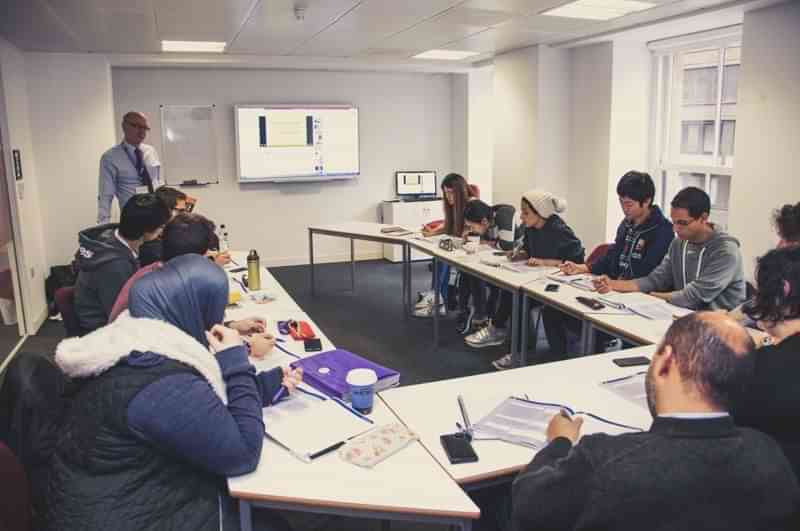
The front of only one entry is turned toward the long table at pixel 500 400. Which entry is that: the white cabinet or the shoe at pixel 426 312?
the white cabinet

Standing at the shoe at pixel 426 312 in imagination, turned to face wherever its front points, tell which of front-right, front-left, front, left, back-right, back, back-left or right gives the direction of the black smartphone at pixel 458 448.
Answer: left

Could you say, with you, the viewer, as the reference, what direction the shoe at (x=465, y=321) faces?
facing the viewer and to the left of the viewer

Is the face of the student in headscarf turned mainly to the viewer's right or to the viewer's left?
to the viewer's right

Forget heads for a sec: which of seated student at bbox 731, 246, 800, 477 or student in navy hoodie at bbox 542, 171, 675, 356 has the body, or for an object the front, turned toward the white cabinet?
the seated student

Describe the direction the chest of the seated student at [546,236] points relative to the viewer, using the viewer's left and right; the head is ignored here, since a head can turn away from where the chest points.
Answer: facing to the left of the viewer

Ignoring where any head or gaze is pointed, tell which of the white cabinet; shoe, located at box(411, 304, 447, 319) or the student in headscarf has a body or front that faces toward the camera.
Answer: the white cabinet

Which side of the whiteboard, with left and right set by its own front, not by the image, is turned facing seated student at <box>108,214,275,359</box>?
front

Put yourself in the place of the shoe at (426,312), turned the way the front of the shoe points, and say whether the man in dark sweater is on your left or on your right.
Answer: on your left

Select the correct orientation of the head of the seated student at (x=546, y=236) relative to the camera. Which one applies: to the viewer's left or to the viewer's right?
to the viewer's left

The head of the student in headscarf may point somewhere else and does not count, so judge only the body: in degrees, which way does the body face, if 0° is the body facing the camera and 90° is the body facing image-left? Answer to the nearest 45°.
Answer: approximately 225°

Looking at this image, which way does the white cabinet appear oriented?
toward the camera

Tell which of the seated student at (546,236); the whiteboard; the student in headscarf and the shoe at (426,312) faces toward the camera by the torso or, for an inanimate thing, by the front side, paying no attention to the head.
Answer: the whiteboard

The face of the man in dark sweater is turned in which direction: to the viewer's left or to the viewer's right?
to the viewer's left

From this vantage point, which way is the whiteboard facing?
toward the camera

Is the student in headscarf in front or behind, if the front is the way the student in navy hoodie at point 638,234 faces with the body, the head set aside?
in front
